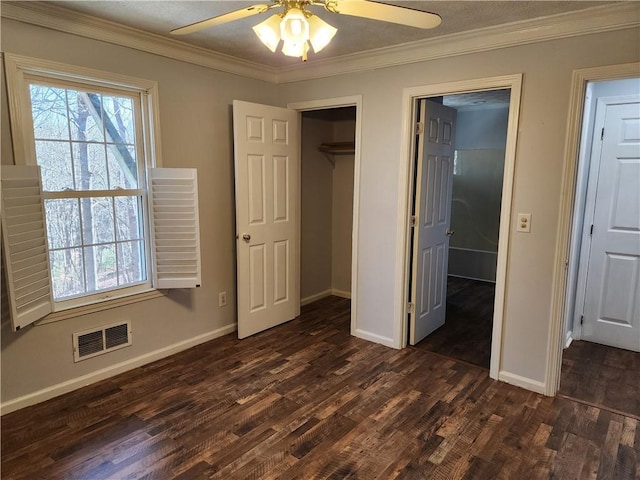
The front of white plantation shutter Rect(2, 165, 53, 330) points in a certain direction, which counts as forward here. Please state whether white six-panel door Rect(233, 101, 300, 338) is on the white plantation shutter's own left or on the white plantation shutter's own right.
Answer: on the white plantation shutter's own left

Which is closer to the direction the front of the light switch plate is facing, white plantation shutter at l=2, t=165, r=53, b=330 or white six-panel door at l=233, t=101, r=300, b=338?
the white plantation shutter

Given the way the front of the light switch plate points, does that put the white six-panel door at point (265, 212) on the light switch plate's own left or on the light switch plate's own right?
on the light switch plate's own right

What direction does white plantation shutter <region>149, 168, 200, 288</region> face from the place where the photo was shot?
facing the viewer

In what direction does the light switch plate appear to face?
toward the camera

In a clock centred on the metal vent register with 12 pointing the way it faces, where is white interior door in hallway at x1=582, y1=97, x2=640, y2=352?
The white interior door in hallway is roughly at 11 o'clock from the metal vent register.

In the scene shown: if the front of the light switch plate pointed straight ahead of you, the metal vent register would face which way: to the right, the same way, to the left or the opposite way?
to the left

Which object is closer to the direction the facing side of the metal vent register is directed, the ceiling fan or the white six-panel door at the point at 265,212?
the ceiling fan

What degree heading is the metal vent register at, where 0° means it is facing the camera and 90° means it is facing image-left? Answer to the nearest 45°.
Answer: approximately 315°

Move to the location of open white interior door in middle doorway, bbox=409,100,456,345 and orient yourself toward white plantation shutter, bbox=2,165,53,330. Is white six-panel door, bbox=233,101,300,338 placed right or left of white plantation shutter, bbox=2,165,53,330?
right

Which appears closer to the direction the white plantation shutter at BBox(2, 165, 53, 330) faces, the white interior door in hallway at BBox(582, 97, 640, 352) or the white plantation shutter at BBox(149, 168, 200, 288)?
the white interior door in hallway
